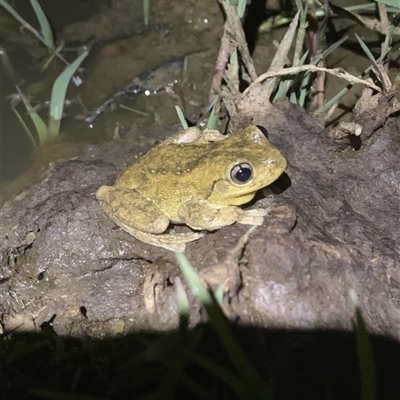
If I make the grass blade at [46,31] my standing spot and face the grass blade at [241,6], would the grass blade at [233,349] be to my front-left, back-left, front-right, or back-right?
front-right

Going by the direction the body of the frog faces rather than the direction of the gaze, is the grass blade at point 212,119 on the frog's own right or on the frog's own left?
on the frog's own left

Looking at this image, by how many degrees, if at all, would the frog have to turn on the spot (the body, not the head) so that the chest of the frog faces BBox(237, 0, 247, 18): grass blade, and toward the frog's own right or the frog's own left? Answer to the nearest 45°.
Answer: approximately 45° to the frog's own left

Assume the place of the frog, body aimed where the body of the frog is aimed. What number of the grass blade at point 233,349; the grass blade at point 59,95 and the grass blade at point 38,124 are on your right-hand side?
1

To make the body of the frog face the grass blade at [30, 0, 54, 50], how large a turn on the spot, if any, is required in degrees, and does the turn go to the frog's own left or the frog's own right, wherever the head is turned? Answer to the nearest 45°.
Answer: approximately 90° to the frog's own left

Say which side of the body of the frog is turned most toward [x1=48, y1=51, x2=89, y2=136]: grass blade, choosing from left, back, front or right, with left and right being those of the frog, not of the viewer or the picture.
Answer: left

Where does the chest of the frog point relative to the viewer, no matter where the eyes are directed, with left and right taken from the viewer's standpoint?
facing to the right of the viewer

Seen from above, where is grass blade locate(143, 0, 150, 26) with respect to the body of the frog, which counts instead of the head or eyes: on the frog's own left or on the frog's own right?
on the frog's own left

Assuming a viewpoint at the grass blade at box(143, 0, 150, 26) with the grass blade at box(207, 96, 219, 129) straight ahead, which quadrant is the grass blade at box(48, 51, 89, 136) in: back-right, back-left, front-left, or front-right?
front-right

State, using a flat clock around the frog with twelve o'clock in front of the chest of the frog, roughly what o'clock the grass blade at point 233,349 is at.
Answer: The grass blade is roughly at 3 o'clock from the frog.
